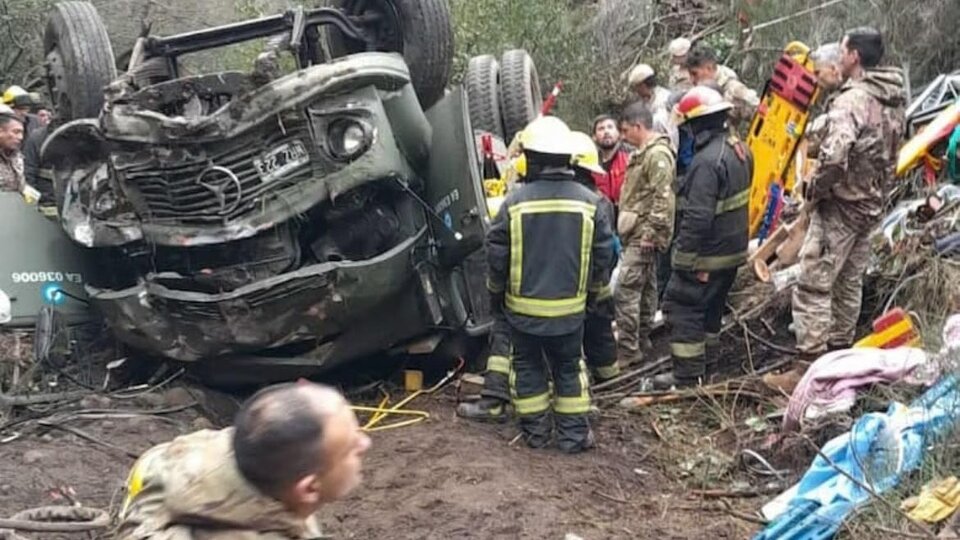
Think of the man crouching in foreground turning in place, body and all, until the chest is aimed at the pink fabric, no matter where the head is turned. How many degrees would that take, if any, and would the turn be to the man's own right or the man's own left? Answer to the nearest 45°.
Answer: approximately 45° to the man's own left

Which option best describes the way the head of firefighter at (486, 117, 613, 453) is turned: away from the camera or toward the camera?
away from the camera

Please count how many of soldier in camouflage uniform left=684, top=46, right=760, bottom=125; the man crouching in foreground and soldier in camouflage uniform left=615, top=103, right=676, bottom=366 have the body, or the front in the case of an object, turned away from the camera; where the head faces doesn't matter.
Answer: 0

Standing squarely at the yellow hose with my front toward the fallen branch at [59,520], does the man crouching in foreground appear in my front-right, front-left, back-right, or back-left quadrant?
front-left

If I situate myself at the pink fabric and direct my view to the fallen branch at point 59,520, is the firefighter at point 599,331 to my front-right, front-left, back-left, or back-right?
front-right

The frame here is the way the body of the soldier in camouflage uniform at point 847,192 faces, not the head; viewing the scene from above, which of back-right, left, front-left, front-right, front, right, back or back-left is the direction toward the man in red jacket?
front

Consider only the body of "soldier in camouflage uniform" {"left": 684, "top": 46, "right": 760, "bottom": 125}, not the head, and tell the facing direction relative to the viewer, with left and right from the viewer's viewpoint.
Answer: facing to the left of the viewer

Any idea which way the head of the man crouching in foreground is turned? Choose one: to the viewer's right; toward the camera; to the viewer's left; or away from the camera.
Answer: to the viewer's right

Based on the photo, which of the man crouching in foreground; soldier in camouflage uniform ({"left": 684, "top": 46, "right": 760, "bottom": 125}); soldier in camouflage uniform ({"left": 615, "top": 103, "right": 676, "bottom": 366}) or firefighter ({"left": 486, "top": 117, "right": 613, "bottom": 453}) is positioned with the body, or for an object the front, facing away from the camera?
the firefighter

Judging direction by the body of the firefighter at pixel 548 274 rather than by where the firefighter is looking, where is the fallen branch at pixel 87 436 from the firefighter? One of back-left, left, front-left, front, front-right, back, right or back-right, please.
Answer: left

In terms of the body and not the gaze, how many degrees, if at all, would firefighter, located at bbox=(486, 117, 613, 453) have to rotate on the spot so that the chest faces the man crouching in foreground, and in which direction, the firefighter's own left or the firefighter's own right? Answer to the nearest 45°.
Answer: approximately 180°

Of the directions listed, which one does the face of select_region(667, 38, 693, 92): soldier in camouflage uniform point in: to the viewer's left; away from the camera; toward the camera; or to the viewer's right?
toward the camera

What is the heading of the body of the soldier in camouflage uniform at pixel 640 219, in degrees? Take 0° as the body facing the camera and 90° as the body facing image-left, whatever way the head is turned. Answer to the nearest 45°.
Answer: approximately 90°

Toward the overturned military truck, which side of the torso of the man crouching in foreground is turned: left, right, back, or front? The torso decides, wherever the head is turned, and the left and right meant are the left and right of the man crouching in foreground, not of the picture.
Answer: left

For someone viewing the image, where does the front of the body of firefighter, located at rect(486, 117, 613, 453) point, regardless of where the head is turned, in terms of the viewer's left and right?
facing away from the viewer

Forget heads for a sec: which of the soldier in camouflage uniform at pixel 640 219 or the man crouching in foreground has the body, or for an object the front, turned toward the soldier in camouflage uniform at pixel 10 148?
the soldier in camouflage uniform at pixel 640 219

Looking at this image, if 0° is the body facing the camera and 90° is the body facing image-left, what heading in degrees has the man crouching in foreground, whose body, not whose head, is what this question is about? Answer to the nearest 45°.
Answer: approximately 270°
